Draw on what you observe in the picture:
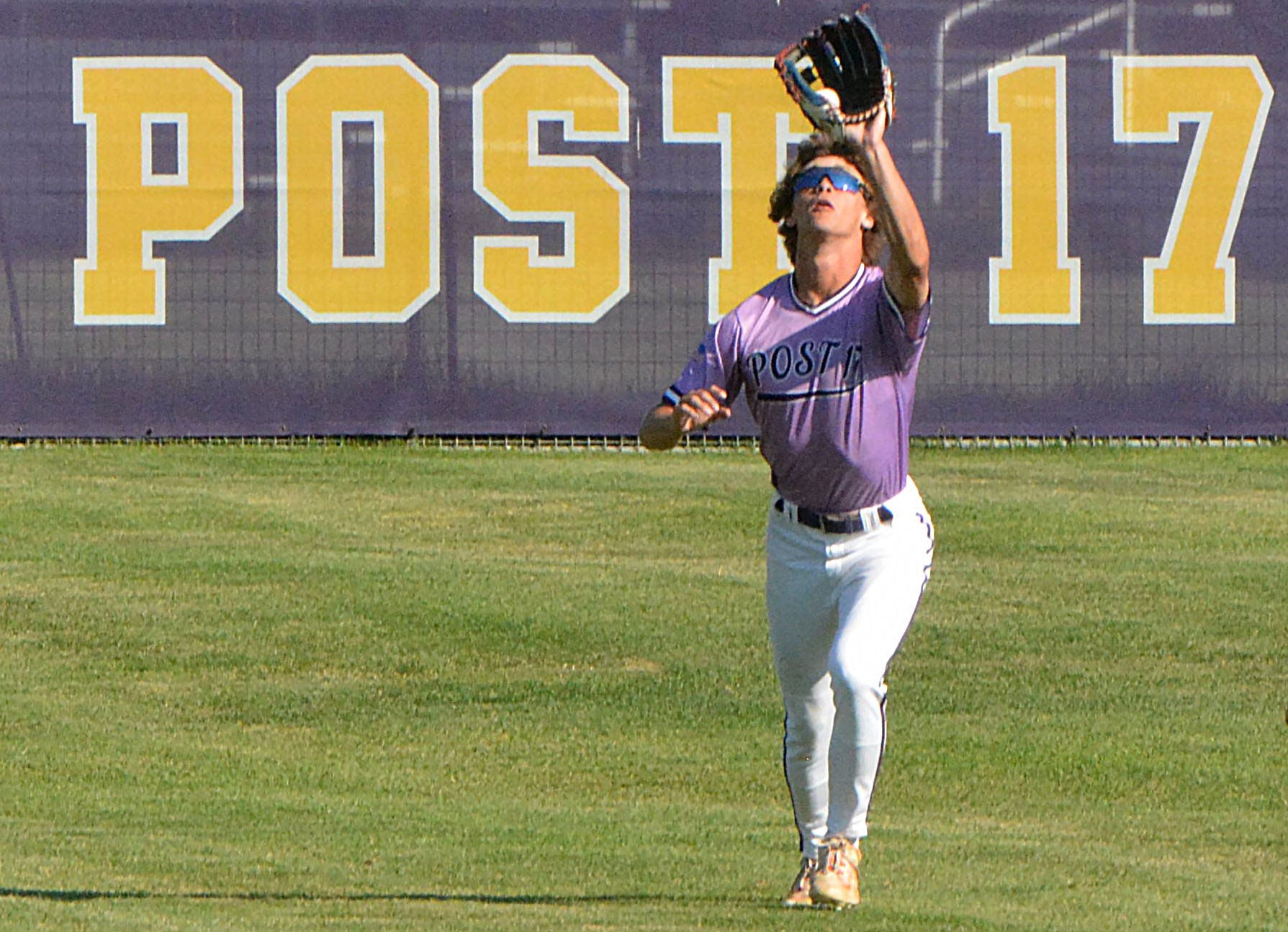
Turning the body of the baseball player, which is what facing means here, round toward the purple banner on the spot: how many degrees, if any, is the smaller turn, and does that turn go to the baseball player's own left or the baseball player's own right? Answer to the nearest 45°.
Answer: approximately 180°

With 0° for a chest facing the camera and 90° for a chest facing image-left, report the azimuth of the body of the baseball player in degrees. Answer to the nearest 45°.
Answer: approximately 0°

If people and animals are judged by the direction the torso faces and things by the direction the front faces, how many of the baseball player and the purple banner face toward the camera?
2

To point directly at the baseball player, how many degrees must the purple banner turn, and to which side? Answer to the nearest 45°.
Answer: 0° — it already faces them
